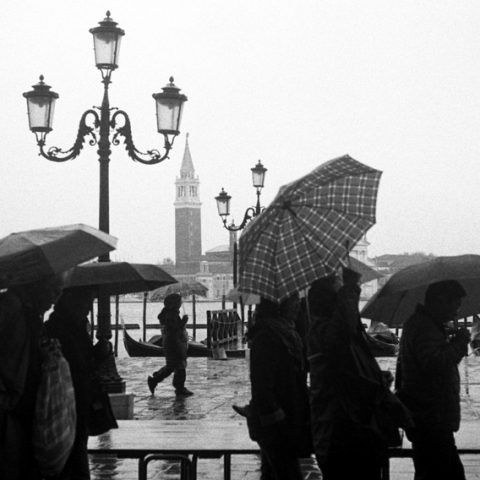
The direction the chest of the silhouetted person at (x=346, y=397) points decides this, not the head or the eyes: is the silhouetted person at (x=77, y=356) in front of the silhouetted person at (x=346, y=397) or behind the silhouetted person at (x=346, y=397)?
behind

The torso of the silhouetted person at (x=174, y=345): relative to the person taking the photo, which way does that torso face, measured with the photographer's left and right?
facing to the right of the viewer

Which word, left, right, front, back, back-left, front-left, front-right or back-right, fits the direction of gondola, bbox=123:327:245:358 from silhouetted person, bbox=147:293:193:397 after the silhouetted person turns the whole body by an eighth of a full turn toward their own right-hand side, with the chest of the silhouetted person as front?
back-left

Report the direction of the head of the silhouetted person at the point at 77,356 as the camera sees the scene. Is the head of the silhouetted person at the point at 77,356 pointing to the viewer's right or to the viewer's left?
to the viewer's right

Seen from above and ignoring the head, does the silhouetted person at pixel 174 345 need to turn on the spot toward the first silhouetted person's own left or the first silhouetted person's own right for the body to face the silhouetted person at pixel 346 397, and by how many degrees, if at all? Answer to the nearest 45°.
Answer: approximately 90° to the first silhouetted person's own right

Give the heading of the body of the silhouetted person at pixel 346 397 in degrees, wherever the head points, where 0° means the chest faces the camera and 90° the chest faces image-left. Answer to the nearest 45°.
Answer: approximately 270°

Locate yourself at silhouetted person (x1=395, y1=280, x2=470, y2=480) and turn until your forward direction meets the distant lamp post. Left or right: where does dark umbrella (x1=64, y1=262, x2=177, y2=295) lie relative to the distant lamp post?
left

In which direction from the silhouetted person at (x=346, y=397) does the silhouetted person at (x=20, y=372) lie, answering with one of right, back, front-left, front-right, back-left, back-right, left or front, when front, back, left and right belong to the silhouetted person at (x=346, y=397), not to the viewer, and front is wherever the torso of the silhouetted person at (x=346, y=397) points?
back

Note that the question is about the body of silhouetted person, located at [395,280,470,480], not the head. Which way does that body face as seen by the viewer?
to the viewer's right

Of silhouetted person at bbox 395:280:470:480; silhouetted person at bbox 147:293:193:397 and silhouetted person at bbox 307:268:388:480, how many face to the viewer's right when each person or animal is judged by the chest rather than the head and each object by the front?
3
